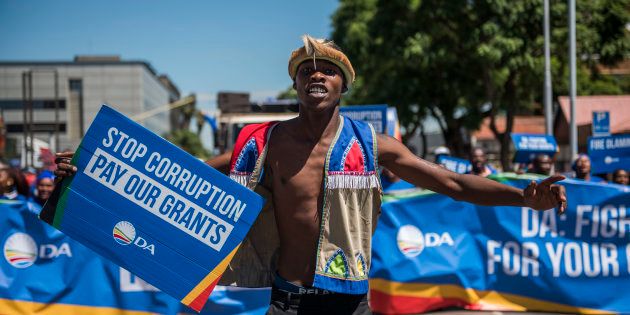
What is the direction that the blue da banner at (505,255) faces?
toward the camera

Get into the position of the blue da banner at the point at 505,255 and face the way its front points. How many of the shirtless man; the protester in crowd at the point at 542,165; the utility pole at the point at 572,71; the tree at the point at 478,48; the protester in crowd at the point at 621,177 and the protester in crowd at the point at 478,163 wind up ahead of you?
1

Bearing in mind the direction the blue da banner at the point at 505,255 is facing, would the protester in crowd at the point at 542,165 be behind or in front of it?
behind

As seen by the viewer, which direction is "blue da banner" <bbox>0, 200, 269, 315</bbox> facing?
toward the camera

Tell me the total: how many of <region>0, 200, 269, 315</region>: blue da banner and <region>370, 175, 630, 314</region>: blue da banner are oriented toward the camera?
2

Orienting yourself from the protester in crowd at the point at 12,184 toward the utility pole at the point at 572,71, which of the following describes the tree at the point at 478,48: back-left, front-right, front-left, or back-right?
front-left

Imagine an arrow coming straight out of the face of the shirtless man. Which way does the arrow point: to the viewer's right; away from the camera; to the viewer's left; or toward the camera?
toward the camera

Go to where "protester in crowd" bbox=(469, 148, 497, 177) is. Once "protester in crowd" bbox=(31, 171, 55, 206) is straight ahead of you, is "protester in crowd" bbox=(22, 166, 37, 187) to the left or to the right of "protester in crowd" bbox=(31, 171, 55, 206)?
right

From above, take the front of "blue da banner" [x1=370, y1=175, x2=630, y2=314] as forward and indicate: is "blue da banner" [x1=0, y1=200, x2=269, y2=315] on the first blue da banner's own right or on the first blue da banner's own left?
on the first blue da banner's own right

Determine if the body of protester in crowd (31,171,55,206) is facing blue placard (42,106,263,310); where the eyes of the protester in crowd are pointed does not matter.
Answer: yes

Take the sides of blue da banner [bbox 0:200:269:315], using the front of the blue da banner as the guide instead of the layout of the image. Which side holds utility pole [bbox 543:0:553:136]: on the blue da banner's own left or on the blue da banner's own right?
on the blue da banner's own left

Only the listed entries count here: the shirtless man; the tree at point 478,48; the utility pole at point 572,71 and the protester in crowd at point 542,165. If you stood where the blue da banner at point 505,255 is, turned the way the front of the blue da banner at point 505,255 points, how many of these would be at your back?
3

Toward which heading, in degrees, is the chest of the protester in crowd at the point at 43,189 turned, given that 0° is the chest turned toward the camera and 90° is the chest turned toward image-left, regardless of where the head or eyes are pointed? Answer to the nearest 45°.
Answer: approximately 0°

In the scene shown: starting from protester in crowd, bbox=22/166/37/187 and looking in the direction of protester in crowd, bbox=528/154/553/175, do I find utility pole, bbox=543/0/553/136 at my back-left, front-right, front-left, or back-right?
front-left
